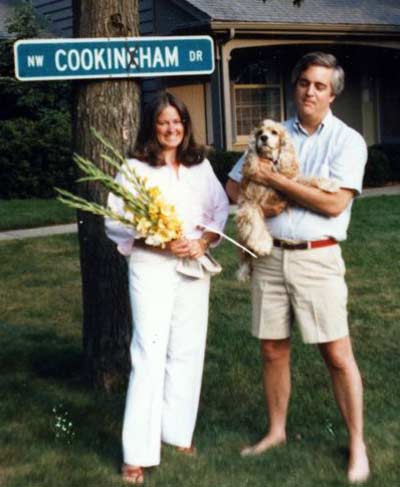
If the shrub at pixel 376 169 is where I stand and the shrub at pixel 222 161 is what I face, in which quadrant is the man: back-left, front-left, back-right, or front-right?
front-left

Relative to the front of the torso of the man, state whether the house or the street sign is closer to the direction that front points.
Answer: the street sign

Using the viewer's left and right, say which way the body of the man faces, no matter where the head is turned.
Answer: facing the viewer and to the left of the viewer

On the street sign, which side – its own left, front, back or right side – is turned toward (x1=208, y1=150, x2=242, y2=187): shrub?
back

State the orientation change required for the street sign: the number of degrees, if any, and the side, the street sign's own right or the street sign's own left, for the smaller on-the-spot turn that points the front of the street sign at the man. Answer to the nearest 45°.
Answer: approximately 45° to the street sign's own left

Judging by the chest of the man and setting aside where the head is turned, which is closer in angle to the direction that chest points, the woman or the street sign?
the woman

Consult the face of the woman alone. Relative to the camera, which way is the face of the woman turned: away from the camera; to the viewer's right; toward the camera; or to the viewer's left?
toward the camera

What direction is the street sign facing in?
toward the camera

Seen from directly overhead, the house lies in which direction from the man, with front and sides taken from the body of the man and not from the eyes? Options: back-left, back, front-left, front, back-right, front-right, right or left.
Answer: back-right

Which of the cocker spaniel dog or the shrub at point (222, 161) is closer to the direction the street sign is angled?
the cocker spaniel dog

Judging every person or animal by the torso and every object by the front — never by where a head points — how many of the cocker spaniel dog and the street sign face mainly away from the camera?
0

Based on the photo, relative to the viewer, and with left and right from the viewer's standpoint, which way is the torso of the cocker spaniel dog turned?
facing the viewer and to the right of the viewer
